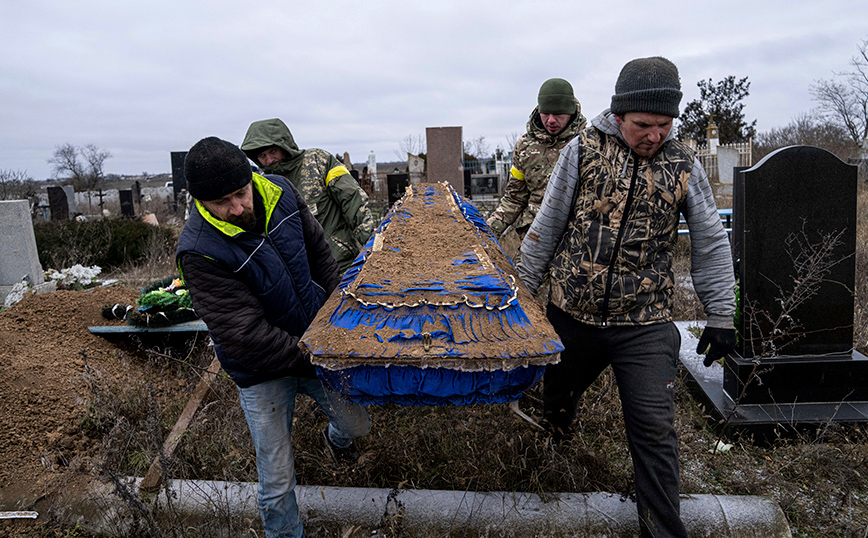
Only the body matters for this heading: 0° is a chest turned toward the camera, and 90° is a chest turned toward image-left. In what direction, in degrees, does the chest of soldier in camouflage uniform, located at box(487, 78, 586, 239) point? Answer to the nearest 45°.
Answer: approximately 0°

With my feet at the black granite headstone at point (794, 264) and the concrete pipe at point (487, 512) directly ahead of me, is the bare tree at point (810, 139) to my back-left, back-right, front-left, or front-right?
back-right

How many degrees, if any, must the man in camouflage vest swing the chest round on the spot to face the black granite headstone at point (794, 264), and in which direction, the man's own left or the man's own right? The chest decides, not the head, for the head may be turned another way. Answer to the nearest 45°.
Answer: approximately 135° to the man's own left

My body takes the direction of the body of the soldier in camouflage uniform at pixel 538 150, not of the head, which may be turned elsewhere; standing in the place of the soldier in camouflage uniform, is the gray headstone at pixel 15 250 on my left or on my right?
on my right

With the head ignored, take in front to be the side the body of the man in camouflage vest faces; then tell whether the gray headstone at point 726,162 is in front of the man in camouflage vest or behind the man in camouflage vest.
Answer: behind

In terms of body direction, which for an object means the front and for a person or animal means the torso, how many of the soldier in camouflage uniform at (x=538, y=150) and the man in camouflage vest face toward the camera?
2

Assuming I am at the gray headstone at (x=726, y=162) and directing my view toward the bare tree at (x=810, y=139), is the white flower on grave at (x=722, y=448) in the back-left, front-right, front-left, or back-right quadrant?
back-right

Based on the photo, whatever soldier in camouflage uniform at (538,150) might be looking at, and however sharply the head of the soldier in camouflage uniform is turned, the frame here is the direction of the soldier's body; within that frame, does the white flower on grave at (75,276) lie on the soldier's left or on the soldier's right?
on the soldier's right
